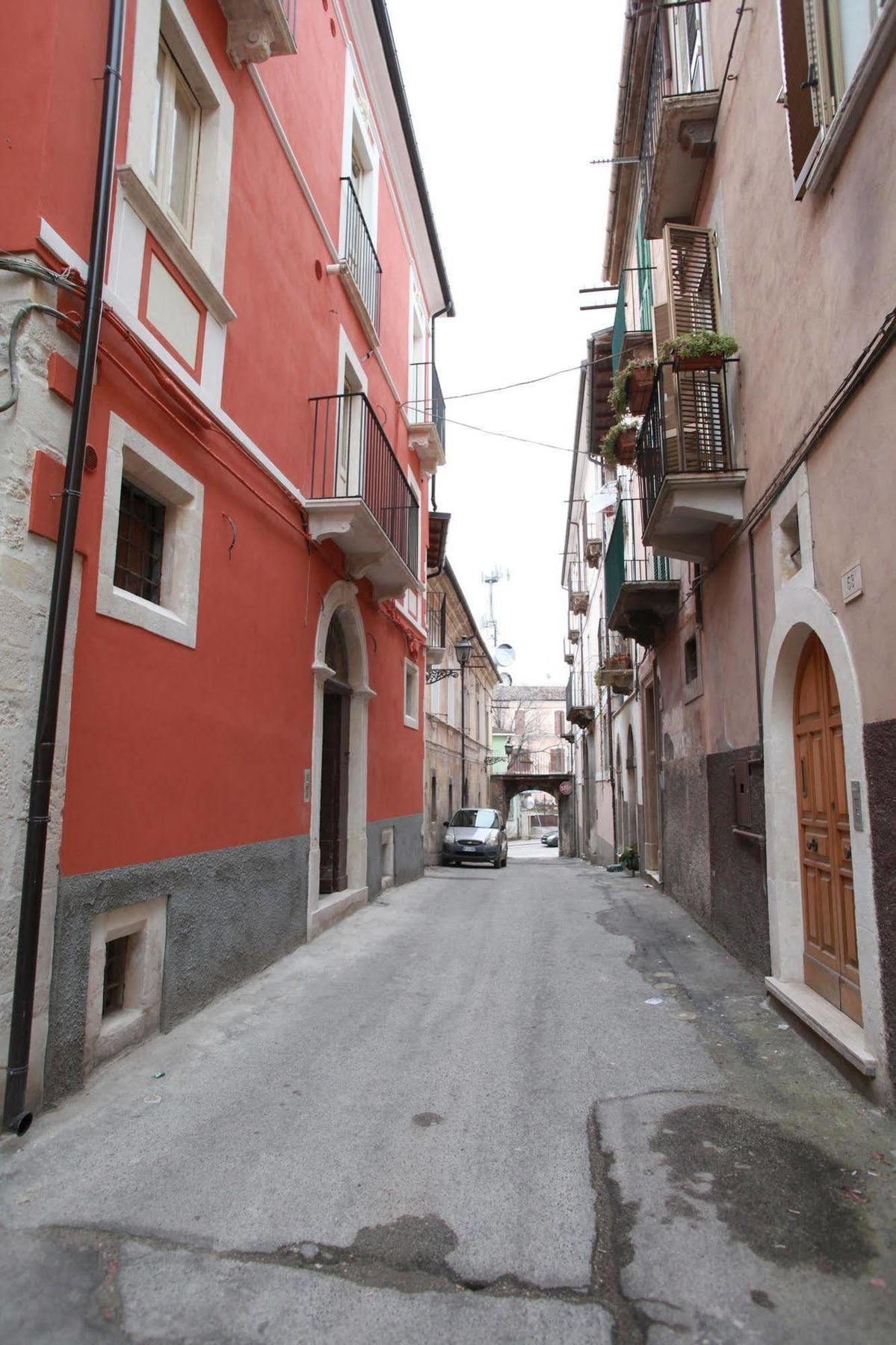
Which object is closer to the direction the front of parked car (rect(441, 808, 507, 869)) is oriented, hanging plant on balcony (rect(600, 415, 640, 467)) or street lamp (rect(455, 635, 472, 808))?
the hanging plant on balcony

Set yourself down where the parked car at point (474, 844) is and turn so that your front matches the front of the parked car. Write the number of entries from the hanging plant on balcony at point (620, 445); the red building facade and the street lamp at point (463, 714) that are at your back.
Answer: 1

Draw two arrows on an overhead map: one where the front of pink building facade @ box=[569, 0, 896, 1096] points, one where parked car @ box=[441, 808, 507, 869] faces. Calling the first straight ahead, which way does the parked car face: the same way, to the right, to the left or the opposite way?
to the left

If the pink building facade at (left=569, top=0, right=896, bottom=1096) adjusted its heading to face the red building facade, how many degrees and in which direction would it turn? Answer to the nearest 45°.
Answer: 0° — it already faces it

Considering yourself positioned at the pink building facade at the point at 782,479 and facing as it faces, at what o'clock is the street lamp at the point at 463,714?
The street lamp is roughly at 2 o'clock from the pink building facade.

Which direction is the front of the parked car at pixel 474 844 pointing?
toward the camera

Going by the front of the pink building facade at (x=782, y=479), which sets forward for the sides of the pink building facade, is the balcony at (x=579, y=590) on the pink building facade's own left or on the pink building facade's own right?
on the pink building facade's own right

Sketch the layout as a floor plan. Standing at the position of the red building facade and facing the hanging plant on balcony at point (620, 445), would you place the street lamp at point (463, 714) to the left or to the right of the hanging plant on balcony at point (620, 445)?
left

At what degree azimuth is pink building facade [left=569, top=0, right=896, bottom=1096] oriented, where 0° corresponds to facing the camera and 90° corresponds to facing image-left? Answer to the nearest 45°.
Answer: approximately 90°

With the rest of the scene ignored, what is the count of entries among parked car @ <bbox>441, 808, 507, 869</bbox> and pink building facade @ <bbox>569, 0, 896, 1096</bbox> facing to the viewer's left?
1

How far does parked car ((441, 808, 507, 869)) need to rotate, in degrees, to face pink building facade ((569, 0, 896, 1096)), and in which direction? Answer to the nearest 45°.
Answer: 0° — it already faces it

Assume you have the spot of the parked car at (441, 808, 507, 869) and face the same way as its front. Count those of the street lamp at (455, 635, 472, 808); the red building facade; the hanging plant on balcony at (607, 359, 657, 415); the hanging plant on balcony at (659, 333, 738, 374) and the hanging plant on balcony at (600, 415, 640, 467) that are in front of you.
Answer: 4

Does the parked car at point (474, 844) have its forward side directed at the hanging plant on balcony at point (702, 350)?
yes
